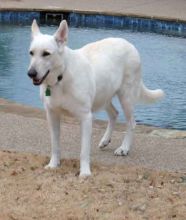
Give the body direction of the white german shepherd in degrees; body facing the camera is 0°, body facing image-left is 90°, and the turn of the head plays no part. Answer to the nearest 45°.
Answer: approximately 45°
